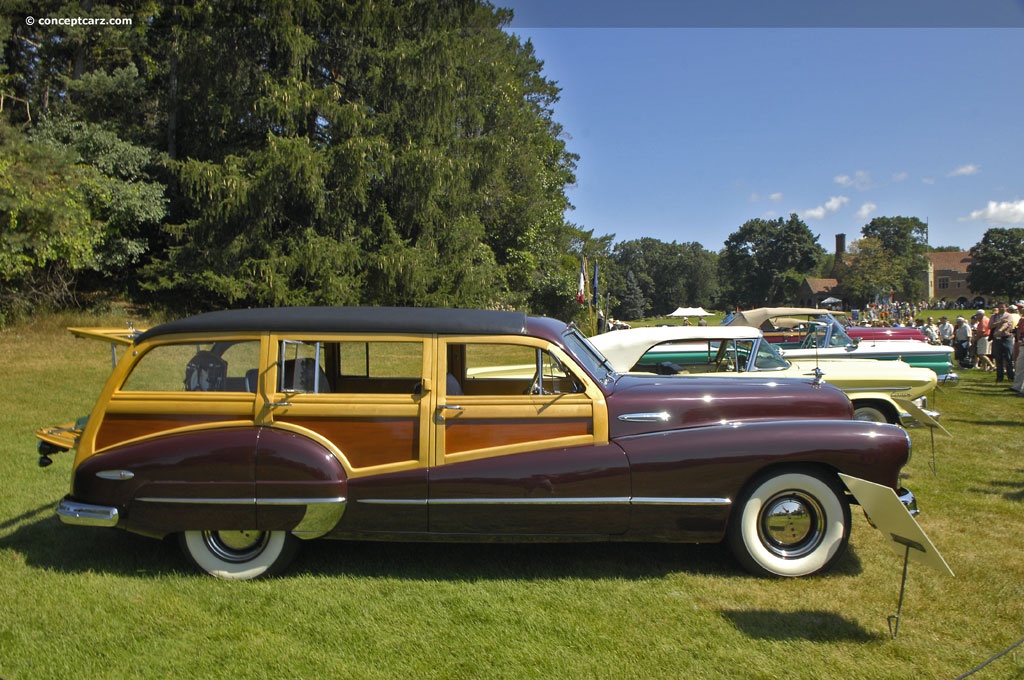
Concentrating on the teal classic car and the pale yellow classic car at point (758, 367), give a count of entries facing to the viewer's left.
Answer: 0

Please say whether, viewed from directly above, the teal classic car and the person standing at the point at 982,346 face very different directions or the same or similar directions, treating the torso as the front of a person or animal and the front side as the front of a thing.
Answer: very different directions

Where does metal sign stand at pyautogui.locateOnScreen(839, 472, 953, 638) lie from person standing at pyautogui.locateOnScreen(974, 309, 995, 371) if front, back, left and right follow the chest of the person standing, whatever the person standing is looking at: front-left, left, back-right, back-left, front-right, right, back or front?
left

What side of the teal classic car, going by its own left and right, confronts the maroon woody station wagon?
right

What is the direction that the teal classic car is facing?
to the viewer's right

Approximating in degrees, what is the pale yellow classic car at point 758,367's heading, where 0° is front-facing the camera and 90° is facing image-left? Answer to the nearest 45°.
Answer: approximately 270°

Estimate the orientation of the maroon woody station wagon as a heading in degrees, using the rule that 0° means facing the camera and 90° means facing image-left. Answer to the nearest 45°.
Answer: approximately 270°

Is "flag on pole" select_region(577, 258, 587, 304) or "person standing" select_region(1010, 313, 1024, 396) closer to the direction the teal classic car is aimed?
the person standing

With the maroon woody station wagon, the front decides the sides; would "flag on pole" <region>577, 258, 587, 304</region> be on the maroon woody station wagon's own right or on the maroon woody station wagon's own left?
on the maroon woody station wagon's own left

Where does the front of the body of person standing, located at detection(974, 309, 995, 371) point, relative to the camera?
to the viewer's left

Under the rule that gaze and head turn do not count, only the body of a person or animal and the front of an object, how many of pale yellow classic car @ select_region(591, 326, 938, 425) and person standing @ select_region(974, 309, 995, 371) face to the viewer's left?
1

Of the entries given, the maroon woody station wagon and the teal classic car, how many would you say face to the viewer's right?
2
